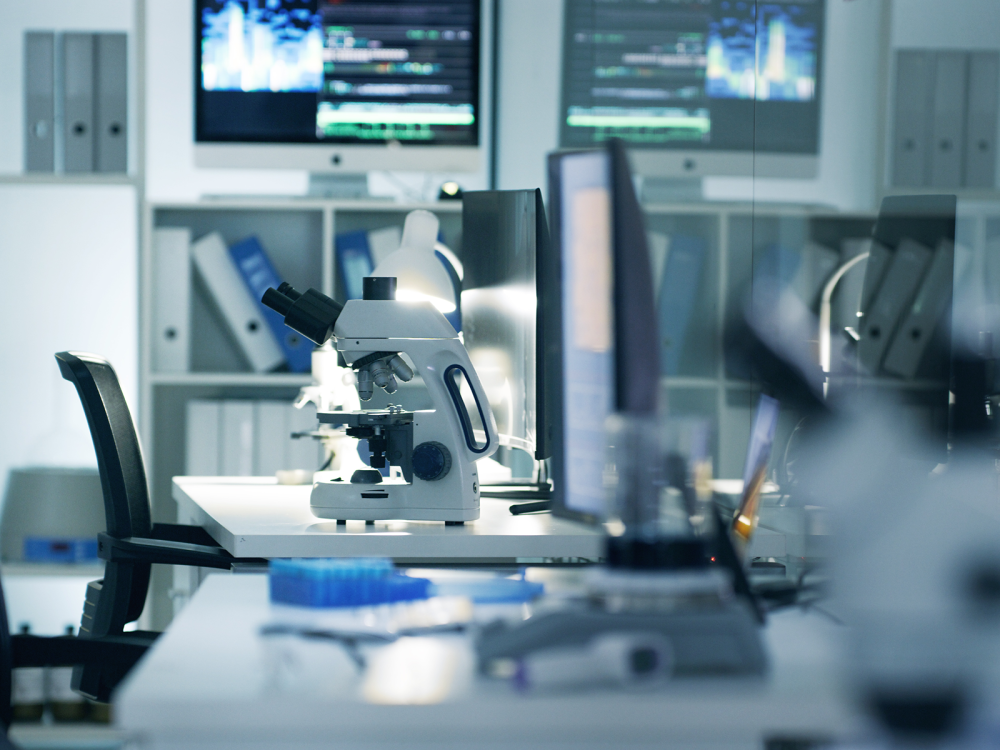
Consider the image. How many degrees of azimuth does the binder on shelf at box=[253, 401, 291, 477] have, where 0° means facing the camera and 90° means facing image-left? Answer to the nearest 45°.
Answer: approximately 0°

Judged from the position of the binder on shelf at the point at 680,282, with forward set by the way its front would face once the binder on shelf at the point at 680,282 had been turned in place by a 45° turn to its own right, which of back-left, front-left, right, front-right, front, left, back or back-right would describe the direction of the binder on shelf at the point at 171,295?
front-right

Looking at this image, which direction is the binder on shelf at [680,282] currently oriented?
toward the camera

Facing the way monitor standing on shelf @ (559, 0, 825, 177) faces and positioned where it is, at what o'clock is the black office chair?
The black office chair is roughly at 1 o'clock from the monitor standing on shelf.

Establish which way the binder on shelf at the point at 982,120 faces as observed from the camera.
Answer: facing the viewer

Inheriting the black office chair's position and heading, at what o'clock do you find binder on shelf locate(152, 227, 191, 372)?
The binder on shelf is roughly at 9 o'clock from the black office chair.

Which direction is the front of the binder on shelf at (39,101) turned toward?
toward the camera

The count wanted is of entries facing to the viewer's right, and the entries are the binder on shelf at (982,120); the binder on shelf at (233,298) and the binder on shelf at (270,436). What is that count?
0
